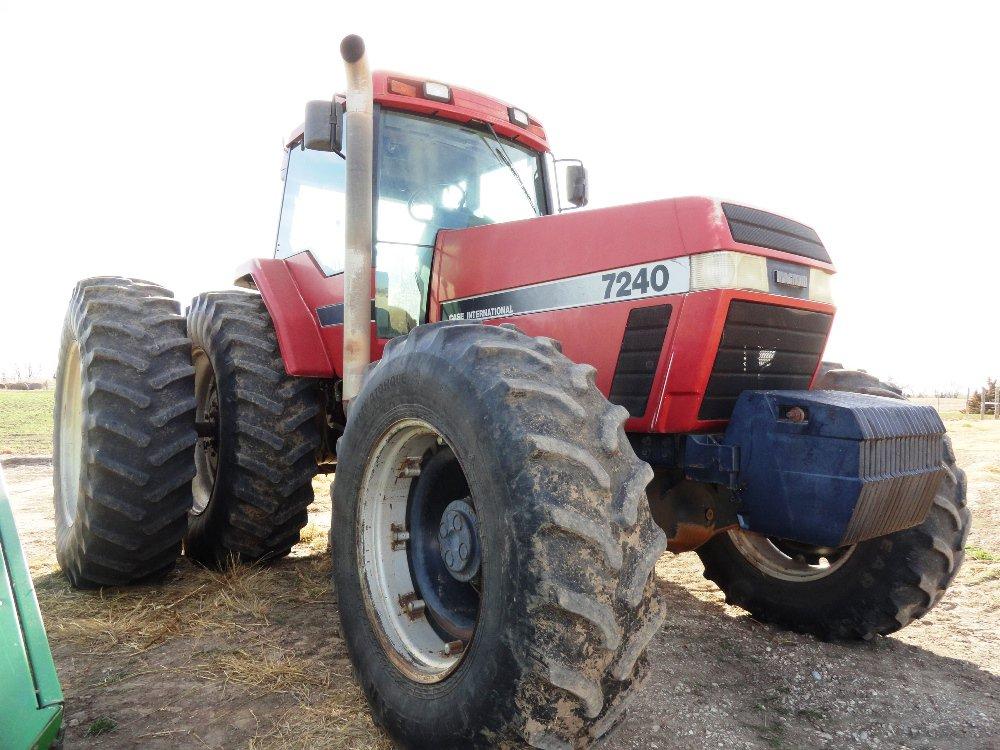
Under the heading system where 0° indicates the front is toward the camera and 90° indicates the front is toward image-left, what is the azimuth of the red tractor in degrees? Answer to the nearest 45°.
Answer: approximately 315°
